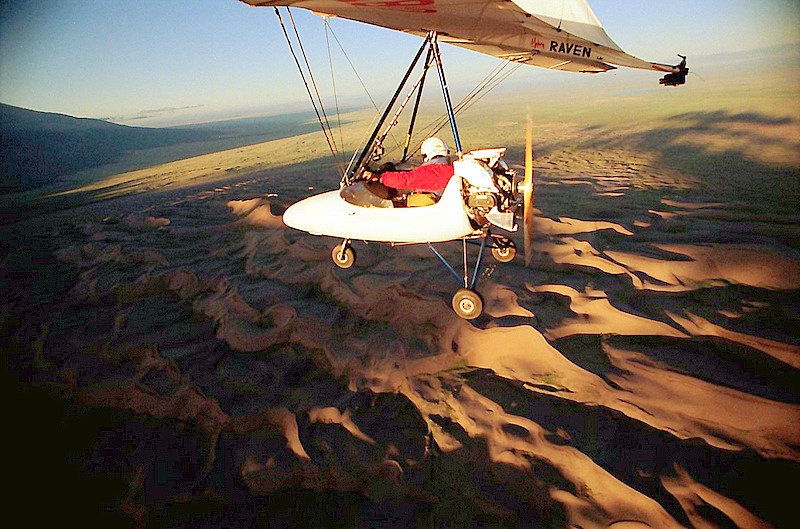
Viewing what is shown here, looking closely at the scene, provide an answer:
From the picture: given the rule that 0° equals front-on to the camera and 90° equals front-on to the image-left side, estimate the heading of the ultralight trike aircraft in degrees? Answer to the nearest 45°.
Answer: approximately 90°
